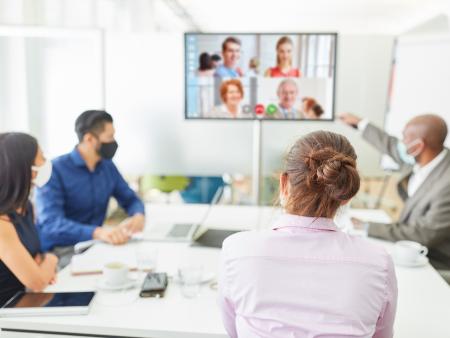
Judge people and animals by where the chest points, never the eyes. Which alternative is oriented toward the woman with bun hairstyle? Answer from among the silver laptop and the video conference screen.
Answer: the video conference screen

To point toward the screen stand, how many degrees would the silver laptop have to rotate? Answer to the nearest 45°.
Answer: approximately 135° to its right

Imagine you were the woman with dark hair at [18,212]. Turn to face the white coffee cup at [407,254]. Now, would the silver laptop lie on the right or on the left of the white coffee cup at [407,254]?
left

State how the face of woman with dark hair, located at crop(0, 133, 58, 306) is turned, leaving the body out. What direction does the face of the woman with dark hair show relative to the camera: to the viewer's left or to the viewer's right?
to the viewer's right

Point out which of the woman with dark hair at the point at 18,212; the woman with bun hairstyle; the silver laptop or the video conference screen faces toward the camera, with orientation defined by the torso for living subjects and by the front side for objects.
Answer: the video conference screen

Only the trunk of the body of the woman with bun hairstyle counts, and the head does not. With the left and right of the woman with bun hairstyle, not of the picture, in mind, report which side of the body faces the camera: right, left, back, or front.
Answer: back

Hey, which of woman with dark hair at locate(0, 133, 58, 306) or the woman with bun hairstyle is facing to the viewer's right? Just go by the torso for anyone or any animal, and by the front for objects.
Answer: the woman with dark hair

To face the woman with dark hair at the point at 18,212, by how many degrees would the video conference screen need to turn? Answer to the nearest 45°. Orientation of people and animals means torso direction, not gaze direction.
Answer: approximately 45° to its right

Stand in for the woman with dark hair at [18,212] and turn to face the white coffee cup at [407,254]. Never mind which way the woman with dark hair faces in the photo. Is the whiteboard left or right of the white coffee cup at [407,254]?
left

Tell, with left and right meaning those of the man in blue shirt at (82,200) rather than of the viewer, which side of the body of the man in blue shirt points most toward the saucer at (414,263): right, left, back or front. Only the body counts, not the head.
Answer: front

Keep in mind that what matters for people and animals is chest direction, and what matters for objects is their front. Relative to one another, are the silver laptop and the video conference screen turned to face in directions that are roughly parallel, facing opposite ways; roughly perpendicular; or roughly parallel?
roughly perpendicular

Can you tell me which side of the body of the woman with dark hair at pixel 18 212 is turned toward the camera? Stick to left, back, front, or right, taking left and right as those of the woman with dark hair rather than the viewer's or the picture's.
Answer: right

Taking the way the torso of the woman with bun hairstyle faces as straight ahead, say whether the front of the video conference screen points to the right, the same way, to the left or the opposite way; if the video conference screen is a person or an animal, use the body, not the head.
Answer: the opposite way

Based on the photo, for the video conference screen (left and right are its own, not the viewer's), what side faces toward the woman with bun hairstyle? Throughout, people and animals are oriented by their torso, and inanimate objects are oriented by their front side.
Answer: front

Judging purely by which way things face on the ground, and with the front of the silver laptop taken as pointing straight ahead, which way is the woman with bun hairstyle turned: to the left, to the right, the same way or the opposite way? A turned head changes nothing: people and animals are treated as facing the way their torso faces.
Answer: to the right

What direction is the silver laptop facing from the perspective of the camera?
to the viewer's left
